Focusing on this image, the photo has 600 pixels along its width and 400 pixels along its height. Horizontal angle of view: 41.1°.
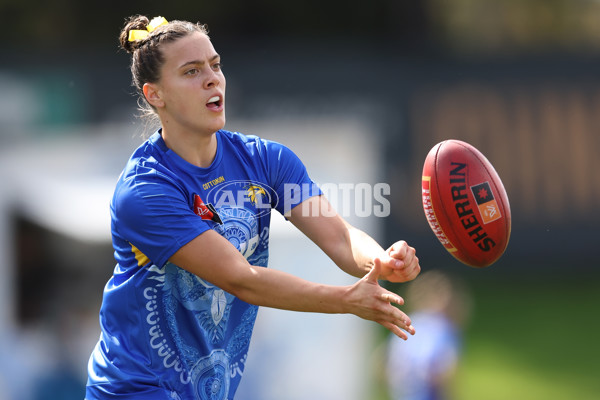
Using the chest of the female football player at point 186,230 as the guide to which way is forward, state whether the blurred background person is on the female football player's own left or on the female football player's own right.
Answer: on the female football player's own left

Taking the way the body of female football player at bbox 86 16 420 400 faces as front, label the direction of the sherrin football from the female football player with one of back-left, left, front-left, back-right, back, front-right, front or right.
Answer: front-left

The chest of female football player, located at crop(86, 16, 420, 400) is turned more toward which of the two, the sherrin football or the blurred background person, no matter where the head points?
the sherrin football

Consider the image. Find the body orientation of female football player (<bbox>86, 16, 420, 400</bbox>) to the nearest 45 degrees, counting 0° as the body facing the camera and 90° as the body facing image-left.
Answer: approximately 315°
